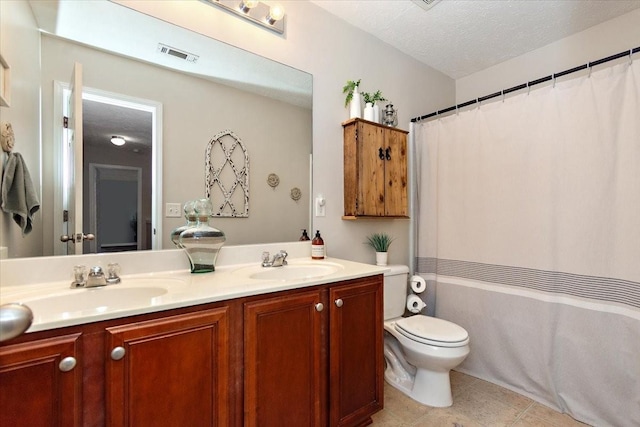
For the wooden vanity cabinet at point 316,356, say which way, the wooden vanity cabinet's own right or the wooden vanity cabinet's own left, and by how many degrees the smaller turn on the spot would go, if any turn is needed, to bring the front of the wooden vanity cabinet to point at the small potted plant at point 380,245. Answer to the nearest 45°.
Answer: approximately 90° to the wooden vanity cabinet's own left

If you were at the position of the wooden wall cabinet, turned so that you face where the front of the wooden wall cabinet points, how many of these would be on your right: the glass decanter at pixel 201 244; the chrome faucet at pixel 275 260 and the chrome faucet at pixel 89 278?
3

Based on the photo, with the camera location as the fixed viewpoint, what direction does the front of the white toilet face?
facing the viewer and to the right of the viewer

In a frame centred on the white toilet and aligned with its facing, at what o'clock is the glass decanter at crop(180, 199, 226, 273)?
The glass decanter is roughly at 3 o'clock from the white toilet.

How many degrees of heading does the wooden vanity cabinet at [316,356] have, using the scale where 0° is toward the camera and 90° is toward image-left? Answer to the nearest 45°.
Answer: approximately 315°

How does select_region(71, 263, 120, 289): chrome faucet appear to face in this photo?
toward the camera

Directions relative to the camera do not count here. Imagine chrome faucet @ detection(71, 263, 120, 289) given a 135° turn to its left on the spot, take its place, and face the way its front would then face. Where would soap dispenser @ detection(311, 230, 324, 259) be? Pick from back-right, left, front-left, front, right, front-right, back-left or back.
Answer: front-right
